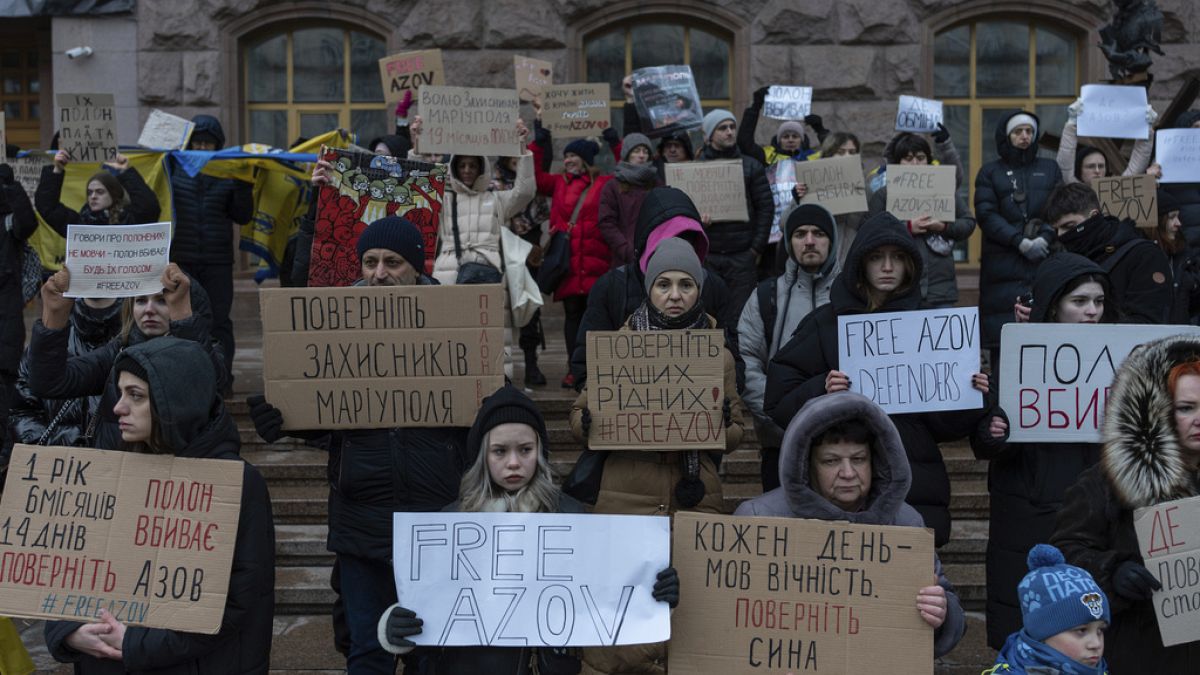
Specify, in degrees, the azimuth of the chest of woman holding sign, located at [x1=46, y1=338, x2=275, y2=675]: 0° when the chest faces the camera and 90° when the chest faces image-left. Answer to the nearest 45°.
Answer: approximately 45°

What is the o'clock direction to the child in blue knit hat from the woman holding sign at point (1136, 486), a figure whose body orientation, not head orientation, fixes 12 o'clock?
The child in blue knit hat is roughly at 2 o'clock from the woman holding sign.

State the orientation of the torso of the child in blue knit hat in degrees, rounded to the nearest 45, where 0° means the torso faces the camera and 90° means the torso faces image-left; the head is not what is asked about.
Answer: approximately 315°

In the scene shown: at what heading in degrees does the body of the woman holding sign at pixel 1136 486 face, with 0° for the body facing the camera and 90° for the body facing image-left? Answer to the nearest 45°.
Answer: approximately 315°

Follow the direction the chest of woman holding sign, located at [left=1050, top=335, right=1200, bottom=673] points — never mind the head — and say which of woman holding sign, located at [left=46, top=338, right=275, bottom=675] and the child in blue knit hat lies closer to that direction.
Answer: the child in blue knit hat

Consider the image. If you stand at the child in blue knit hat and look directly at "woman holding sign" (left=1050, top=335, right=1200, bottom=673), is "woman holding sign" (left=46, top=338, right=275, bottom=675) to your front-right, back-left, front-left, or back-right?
back-left

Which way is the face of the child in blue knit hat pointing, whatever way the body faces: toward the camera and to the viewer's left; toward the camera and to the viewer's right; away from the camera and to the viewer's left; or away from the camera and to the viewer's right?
toward the camera and to the viewer's right

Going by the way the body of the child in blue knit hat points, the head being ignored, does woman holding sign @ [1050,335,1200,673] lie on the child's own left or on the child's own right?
on the child's own left

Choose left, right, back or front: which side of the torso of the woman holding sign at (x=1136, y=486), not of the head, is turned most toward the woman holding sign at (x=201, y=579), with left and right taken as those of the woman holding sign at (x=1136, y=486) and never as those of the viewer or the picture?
right

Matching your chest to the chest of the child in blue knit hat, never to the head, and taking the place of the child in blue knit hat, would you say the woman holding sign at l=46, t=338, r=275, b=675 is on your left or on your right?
on your right

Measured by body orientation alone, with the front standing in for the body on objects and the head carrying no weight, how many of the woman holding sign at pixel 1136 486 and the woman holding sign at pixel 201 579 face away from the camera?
0

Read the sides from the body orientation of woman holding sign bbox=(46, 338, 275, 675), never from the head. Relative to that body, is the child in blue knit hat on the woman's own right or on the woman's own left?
on the woman's own left

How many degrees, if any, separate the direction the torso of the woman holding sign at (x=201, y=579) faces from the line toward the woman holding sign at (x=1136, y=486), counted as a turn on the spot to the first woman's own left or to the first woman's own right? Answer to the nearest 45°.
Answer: approximately 135° to the first woman's own left
